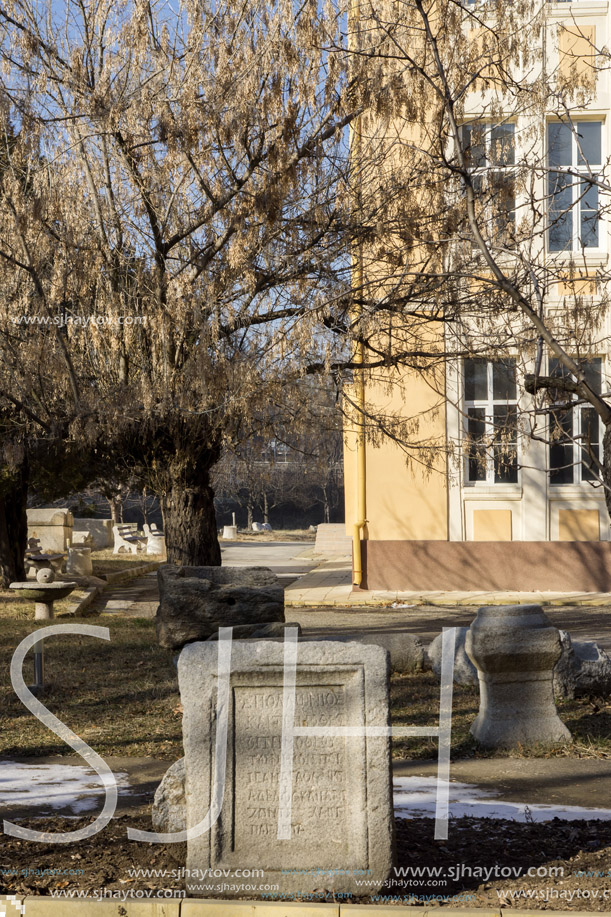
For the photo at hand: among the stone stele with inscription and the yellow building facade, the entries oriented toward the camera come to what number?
2

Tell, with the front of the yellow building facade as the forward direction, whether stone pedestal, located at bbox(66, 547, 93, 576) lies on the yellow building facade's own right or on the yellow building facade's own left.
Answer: on the yellow building facade's own right

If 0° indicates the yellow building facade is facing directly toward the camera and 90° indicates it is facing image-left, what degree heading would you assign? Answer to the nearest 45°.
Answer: approximately 0°

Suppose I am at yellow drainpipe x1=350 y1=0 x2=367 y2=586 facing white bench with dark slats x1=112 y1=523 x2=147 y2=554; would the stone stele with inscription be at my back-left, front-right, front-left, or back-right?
back-left

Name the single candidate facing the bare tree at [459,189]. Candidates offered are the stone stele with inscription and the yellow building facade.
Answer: the yellow building facade

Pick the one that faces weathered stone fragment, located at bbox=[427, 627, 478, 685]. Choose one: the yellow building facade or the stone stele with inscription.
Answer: the yellow building facade

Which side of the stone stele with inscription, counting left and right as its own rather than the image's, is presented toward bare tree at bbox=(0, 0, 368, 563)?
back

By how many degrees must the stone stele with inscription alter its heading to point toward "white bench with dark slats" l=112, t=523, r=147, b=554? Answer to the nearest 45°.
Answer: approximately 180°

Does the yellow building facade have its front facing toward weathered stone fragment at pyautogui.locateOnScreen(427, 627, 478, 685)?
yes

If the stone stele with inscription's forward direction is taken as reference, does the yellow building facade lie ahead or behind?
behind
